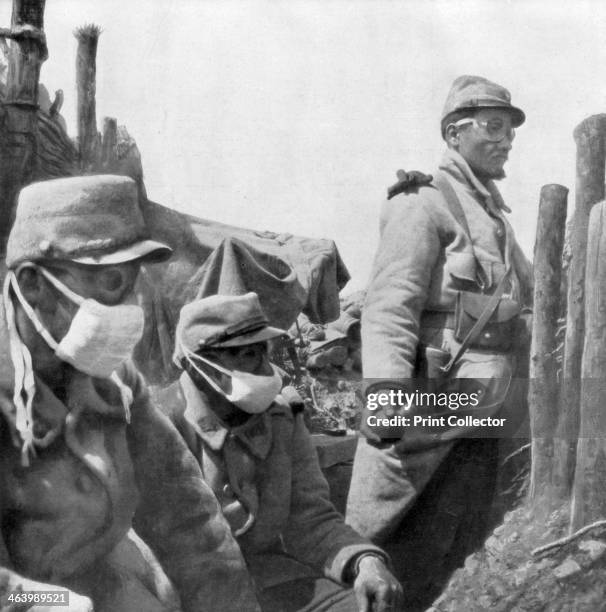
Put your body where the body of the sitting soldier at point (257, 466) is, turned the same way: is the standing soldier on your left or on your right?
on your left

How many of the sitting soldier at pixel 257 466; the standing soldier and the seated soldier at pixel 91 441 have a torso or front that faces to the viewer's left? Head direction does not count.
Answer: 0

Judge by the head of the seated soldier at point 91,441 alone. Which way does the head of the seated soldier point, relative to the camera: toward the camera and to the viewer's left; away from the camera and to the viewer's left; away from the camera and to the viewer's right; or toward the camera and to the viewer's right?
toward the camera and to the viewer's right

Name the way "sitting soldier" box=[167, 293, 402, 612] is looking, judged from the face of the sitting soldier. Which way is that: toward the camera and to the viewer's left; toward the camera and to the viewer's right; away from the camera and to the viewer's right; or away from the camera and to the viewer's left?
toward the camera and to the viewer's right

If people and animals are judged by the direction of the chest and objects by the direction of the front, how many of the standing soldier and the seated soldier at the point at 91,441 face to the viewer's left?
0

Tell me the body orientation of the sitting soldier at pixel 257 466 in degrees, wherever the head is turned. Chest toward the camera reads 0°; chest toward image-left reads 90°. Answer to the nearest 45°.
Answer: approximately 315°

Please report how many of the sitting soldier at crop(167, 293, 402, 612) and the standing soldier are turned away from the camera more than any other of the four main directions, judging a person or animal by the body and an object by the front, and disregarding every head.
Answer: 0

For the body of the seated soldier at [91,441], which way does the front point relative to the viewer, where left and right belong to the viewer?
facing the viewer and to the right of the viewer

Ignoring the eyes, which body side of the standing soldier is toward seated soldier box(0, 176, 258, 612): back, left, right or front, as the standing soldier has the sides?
right
